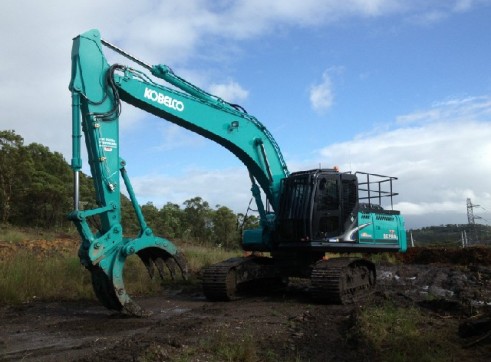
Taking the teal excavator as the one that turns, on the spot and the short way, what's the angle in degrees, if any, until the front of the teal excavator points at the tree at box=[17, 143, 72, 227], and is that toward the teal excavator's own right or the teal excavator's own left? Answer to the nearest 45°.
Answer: approximately 90° to the teal excavator's own right

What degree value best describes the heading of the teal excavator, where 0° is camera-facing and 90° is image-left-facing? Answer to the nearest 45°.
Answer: approximately 45°

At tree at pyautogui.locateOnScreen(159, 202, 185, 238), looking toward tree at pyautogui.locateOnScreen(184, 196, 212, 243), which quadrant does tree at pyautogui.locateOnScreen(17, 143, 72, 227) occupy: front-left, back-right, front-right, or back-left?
back-right

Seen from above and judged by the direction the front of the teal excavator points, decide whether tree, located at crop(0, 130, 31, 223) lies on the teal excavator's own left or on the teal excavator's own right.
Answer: on the teal excavator's own right

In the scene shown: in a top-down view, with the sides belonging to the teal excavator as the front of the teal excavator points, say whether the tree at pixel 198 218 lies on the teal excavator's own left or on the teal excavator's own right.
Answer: on the teal excavator's own right

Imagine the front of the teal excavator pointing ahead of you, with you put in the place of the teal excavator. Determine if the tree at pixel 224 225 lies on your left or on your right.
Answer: on your right

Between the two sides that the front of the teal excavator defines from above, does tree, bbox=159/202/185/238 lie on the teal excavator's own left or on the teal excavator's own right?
on the teal excavator's own right
